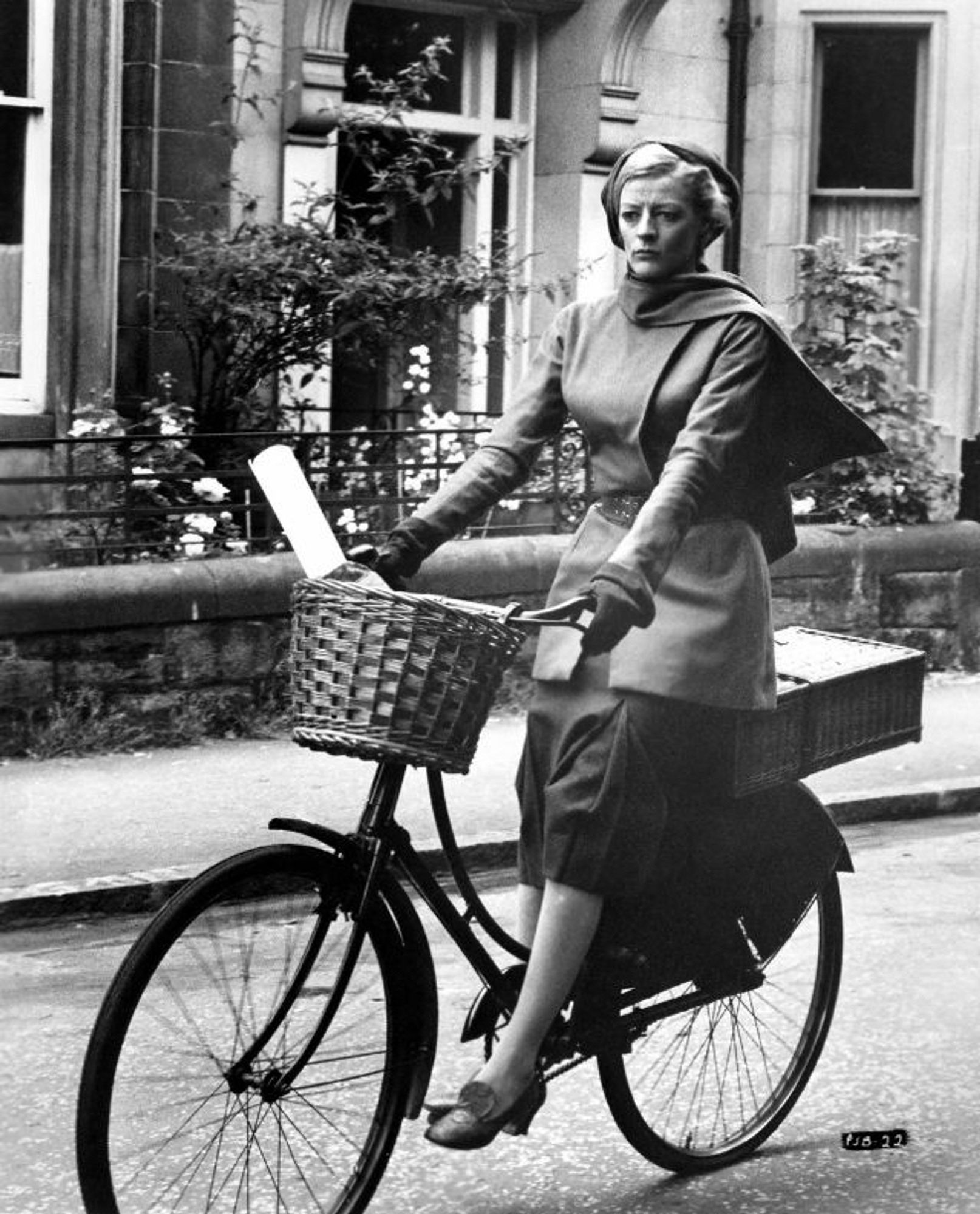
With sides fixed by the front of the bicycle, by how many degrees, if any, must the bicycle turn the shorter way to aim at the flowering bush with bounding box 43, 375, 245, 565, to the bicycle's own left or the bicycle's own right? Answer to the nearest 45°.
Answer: approximately 135° to the bicycle's own right

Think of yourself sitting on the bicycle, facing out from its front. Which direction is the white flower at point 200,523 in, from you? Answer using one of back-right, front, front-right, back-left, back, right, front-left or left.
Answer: back-right

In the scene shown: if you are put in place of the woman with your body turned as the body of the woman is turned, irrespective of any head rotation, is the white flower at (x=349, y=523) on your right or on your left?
on your right

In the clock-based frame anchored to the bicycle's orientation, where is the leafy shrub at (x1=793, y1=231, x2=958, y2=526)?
The leafy shrub is roughly at 5 o'clock from the bicycle.

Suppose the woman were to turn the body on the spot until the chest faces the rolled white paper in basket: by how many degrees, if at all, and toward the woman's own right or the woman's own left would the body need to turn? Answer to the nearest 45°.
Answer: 0° — they already face it

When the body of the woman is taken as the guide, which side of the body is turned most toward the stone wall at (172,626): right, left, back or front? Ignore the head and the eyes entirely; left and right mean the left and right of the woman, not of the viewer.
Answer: right

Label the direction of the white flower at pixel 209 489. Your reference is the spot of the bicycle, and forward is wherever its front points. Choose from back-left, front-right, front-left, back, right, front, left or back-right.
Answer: back-right

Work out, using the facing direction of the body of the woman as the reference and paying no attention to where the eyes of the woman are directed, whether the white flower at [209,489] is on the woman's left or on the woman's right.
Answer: on the woman's right

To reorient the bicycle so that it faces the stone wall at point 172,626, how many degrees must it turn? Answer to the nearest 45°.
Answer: approximately 135° to its right

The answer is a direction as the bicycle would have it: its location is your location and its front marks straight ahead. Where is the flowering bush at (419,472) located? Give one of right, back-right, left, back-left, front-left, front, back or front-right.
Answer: back-right

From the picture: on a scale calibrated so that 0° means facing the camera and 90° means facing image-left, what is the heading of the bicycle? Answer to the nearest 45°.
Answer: approximately 45°

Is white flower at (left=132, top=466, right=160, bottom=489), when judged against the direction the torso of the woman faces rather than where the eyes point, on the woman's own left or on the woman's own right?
on the woman's own right

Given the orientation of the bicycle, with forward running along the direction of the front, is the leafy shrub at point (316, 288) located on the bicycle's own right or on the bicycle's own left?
on the bicycle's own right

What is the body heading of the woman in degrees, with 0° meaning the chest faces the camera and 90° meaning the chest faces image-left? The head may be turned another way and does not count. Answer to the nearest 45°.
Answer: approximately 45°

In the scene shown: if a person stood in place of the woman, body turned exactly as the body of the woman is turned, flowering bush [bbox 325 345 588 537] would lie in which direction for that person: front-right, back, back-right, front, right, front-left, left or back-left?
back-right
